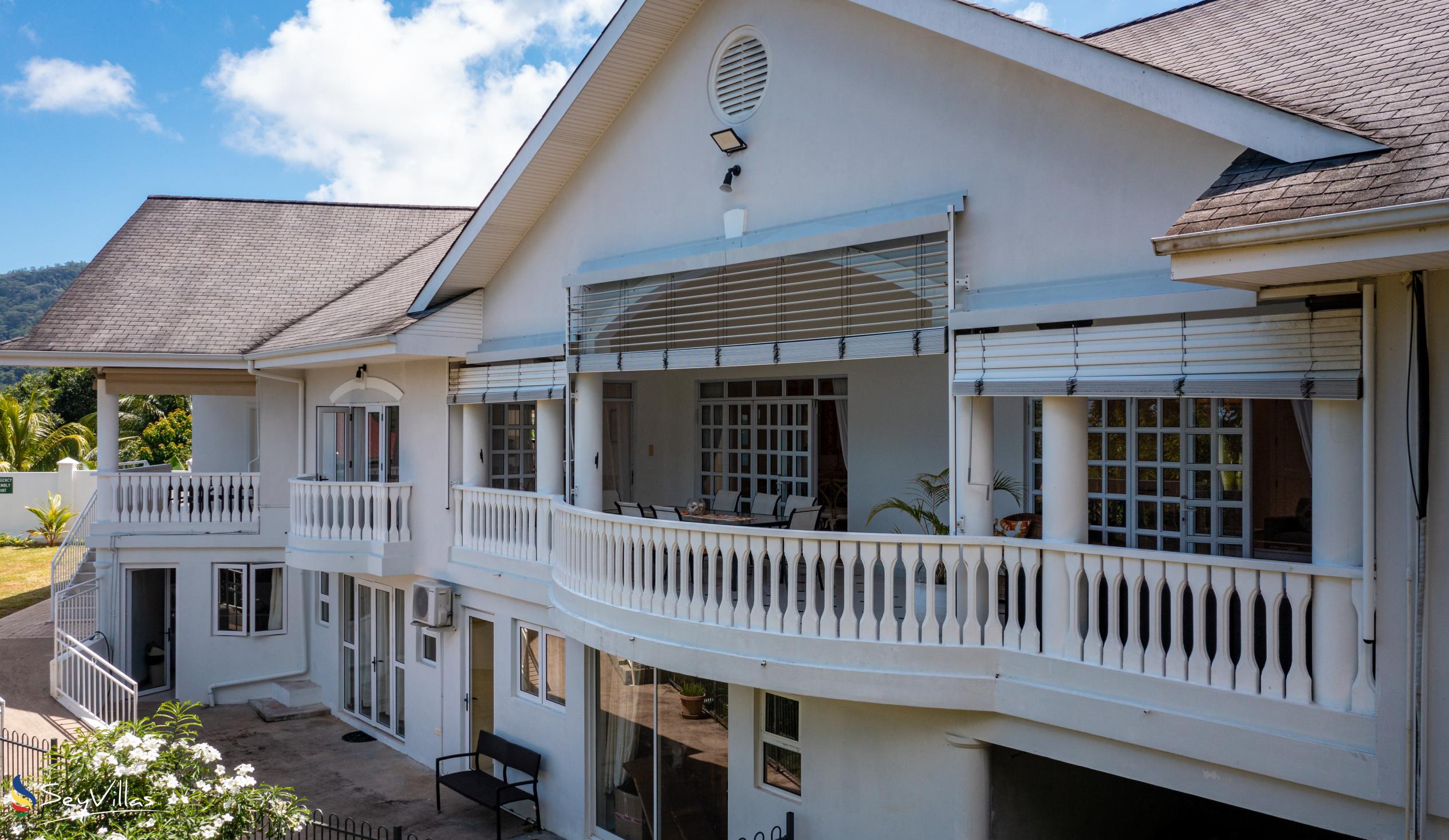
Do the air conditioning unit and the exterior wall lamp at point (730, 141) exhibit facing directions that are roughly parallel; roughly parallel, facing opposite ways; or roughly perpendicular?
roughly parallel

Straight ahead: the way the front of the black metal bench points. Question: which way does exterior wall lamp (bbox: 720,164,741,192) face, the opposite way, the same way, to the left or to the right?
the same way

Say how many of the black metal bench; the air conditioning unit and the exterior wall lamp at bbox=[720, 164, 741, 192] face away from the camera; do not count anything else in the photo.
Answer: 0

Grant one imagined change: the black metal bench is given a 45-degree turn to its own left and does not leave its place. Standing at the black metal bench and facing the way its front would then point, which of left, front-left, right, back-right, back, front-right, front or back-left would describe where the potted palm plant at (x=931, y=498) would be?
front-left

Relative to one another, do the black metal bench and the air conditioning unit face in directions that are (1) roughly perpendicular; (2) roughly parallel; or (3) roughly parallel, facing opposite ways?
roughly parallel

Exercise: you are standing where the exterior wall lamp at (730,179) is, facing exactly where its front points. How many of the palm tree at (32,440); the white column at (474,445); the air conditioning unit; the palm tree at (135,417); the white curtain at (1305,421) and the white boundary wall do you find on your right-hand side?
5

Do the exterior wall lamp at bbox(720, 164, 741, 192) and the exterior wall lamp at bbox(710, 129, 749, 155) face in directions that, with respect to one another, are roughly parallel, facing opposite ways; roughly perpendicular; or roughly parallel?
roughly parallel

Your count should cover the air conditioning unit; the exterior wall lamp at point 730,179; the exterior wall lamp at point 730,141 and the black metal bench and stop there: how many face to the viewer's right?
0

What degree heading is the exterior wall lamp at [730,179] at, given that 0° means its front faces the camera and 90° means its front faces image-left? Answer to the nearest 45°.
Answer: approximately 45°

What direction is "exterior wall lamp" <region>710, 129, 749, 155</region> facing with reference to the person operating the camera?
facing the viewer and to the left of the viewer

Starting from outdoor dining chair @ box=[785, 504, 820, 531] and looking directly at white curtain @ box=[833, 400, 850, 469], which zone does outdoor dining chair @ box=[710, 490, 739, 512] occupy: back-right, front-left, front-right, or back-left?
front-left

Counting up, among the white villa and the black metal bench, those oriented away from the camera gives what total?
0

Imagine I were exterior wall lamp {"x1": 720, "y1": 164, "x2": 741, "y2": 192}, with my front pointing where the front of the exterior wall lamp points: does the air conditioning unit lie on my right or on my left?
on my right
